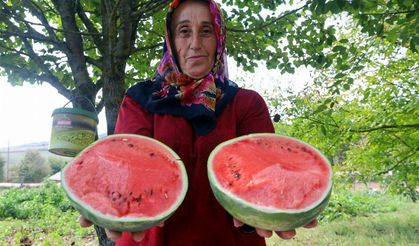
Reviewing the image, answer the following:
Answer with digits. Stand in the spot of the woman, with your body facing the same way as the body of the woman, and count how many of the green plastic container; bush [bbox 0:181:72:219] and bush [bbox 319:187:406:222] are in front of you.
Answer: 0

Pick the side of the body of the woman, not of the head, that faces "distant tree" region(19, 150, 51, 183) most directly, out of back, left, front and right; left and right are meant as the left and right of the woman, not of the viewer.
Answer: back

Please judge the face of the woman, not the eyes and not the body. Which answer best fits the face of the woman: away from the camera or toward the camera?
toward the camera

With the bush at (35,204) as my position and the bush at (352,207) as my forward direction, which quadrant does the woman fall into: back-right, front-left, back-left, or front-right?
front-right

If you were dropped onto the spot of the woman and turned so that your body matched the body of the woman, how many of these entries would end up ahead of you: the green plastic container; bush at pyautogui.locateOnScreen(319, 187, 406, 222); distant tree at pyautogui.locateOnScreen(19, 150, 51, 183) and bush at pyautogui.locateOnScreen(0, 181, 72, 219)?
0

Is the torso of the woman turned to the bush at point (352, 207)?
no

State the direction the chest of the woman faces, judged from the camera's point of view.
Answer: toward the camera

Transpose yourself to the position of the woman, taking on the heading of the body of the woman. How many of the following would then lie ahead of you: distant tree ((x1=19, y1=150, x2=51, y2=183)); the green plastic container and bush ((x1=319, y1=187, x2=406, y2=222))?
0

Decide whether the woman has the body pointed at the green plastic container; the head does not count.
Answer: no

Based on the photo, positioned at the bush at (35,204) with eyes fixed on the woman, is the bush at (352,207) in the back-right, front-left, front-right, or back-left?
front-left

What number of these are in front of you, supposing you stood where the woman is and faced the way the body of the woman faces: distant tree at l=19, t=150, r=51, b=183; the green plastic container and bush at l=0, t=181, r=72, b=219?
0
